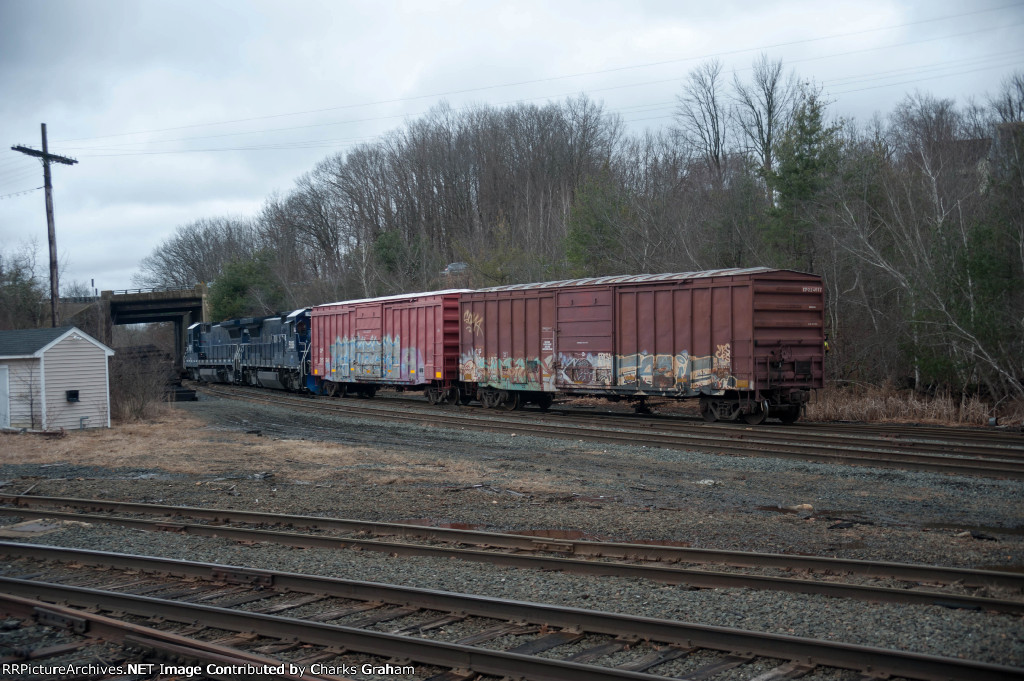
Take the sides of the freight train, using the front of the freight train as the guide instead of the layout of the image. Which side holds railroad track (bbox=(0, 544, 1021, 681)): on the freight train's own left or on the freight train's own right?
on the freight train's own left

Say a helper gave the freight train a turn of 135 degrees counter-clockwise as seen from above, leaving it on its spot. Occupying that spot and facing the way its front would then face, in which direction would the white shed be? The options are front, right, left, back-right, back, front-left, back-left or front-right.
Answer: right

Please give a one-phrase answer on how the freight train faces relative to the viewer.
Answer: facing away from the viewer and to the left of the viewer

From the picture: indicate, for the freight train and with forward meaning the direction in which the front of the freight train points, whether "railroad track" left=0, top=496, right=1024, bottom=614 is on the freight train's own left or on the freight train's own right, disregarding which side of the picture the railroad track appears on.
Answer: on the freight train's own left

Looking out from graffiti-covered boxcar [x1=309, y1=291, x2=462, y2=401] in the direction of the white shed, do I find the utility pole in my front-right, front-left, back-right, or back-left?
front-right

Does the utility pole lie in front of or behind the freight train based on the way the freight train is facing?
in front

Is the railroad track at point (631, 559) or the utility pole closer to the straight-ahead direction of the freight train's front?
the utility pole
